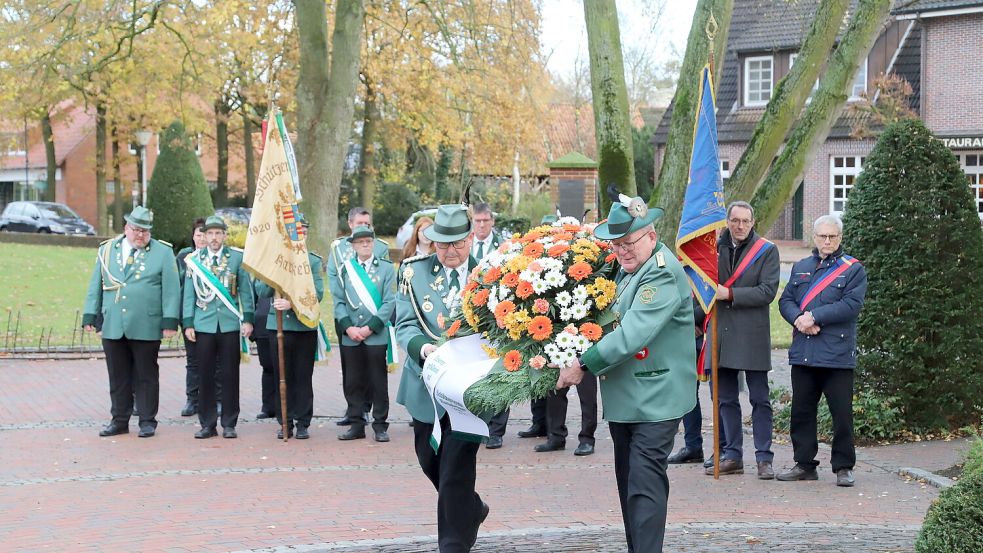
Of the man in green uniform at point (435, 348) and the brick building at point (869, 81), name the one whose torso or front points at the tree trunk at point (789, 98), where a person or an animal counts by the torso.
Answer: the brick building

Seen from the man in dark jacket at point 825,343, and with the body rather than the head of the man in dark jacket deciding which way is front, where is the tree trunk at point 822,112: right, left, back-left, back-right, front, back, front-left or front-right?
back-right

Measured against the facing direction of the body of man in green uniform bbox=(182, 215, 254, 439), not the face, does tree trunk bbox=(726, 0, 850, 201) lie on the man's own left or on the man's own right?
on the man's own left

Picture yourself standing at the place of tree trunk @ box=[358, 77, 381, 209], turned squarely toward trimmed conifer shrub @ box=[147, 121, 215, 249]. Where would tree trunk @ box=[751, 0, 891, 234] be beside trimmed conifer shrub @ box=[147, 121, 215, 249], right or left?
left

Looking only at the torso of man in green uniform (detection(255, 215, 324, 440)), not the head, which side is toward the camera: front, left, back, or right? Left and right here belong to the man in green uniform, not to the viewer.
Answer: front

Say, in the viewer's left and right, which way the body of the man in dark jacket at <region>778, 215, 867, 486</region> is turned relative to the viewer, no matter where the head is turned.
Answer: facing the viewer and to the left of the viewer

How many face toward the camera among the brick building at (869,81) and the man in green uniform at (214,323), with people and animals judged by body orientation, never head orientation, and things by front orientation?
2

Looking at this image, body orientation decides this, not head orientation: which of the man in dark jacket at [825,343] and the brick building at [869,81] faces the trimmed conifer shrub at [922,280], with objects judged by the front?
the brick building

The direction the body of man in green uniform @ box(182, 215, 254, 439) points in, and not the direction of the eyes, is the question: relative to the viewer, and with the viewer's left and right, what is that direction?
facing the viewer

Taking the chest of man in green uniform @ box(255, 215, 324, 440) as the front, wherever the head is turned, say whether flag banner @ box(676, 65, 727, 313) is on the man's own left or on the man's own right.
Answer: on the man's own left

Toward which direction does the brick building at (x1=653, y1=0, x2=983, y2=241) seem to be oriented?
toward the camera

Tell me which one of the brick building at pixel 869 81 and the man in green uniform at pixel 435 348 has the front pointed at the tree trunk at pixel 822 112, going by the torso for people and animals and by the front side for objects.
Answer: the brick building

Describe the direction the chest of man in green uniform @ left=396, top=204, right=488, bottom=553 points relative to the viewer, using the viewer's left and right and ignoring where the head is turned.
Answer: facing the viewer and to the right of the viewer

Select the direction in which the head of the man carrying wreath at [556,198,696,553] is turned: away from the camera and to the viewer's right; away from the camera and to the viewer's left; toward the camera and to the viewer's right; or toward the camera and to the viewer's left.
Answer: toward the camera and to the viewer's left
